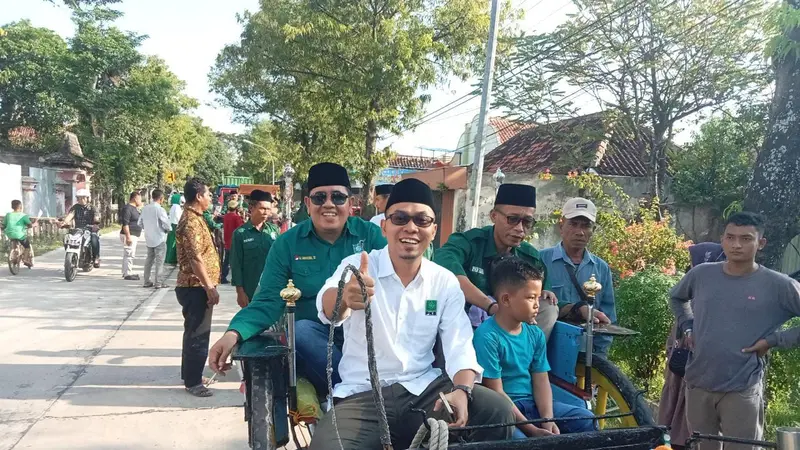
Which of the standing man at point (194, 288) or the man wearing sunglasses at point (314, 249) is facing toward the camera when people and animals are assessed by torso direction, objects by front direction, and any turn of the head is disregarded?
the man wearing sunglasses

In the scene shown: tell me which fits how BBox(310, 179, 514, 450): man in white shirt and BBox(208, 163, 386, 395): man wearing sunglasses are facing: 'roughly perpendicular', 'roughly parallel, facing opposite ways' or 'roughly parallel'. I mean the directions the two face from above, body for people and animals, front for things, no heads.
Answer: roughly parallel

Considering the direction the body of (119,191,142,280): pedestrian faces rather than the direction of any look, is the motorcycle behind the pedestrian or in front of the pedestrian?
behind

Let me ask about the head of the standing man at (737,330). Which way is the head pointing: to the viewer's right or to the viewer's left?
to the viewer's left

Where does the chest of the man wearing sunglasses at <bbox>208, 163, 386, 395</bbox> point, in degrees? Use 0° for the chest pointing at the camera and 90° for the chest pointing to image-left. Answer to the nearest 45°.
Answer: approximately 0°

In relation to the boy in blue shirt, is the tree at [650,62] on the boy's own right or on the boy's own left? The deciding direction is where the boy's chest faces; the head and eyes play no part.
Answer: on the boy's own left

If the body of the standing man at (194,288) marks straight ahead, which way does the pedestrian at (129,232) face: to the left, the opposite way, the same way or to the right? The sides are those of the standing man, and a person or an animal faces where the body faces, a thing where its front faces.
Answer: the same way

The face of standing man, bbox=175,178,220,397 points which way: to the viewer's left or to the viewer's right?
to the viewer's right

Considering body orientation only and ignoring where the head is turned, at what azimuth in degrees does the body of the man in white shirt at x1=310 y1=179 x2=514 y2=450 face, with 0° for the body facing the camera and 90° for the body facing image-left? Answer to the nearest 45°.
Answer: approximately 0°

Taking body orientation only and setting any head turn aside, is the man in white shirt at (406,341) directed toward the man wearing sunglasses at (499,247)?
no

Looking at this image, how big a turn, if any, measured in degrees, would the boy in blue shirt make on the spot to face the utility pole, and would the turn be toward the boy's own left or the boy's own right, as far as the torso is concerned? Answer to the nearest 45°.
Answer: approximately 135° to the boy's own left

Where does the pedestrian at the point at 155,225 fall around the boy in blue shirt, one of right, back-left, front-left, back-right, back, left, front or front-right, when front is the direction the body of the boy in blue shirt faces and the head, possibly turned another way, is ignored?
back

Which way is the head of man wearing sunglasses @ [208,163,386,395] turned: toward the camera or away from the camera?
toward the camera

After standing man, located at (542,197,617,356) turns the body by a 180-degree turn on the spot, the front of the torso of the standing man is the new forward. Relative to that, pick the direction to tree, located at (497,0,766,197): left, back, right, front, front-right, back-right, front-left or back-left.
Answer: front

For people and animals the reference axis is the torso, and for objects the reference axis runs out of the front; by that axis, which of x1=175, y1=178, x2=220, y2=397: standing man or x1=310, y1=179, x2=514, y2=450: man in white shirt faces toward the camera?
the man in white shirt

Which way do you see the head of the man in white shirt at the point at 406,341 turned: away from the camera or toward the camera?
toward the camera
